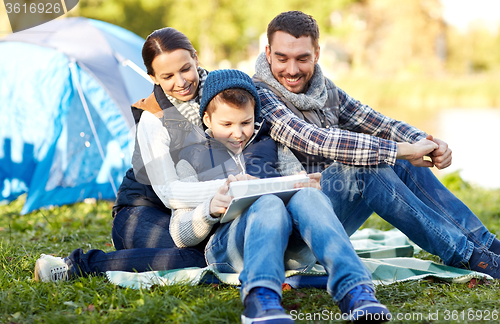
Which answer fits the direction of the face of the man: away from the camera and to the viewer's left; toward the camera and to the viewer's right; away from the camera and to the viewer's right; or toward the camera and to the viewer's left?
toward the camera and to the viewer's left

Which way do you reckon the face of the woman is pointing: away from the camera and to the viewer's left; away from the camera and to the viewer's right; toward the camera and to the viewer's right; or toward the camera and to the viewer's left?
toward the camera and to the viewer's right

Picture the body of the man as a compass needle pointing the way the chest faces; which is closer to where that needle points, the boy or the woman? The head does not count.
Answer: the boy

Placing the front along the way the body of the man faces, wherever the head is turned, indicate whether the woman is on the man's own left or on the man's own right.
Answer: on the man's own right
